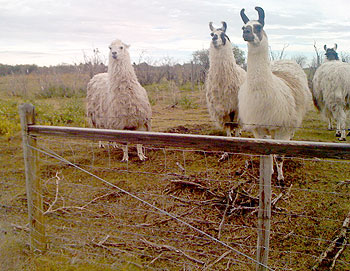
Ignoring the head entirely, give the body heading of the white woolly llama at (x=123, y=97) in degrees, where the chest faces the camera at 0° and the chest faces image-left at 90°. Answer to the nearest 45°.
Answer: approximately 315°

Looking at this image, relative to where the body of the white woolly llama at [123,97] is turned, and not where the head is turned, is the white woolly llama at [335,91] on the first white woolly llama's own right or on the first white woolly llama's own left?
on the first white woolly llama's own left

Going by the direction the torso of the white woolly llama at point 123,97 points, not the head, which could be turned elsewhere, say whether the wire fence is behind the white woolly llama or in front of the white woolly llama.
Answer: in front

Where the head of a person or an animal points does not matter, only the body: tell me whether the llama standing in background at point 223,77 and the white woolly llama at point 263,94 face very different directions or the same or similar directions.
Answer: same or similar directions

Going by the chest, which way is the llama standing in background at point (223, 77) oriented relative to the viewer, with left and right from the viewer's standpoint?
facing the viewer and to the left of the viewer

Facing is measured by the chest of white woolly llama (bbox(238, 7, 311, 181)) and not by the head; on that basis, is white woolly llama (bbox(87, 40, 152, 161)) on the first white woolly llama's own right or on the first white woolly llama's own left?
on the first white woolly llama's own right

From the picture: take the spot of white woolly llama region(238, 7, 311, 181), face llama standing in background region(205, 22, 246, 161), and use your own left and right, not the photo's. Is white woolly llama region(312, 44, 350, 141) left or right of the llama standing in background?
right

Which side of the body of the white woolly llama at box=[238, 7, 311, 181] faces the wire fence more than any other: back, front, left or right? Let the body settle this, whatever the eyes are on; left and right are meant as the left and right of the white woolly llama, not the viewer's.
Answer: front

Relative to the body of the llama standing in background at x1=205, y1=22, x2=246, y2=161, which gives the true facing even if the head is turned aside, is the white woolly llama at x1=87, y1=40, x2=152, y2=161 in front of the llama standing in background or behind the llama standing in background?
in front

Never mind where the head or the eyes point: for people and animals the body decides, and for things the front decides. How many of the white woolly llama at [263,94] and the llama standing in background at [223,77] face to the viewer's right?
0

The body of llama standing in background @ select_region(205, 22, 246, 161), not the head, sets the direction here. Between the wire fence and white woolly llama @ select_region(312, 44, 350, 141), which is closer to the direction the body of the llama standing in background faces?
the wire fence

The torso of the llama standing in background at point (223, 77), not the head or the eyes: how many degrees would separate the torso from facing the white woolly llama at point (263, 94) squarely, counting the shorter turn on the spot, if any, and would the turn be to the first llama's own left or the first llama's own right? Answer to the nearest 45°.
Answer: approximately 45° to the first llama's own left

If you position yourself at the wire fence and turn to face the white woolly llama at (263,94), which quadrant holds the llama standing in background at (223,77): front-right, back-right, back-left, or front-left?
front-left
